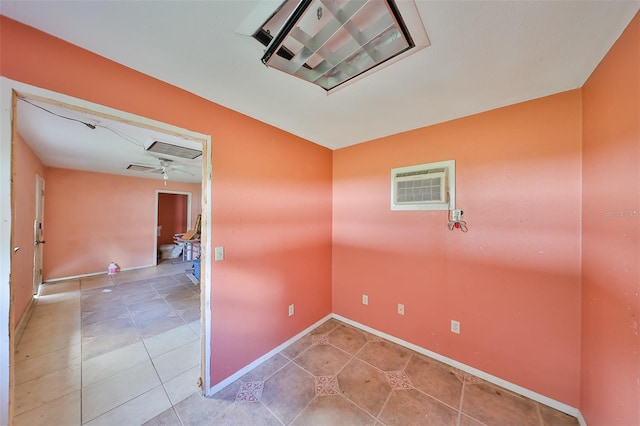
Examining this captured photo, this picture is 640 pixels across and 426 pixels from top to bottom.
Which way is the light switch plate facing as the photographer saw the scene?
facing the viewer and to the right of the viewer

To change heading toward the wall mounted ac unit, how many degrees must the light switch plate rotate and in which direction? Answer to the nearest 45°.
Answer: approximately 45° to its left
